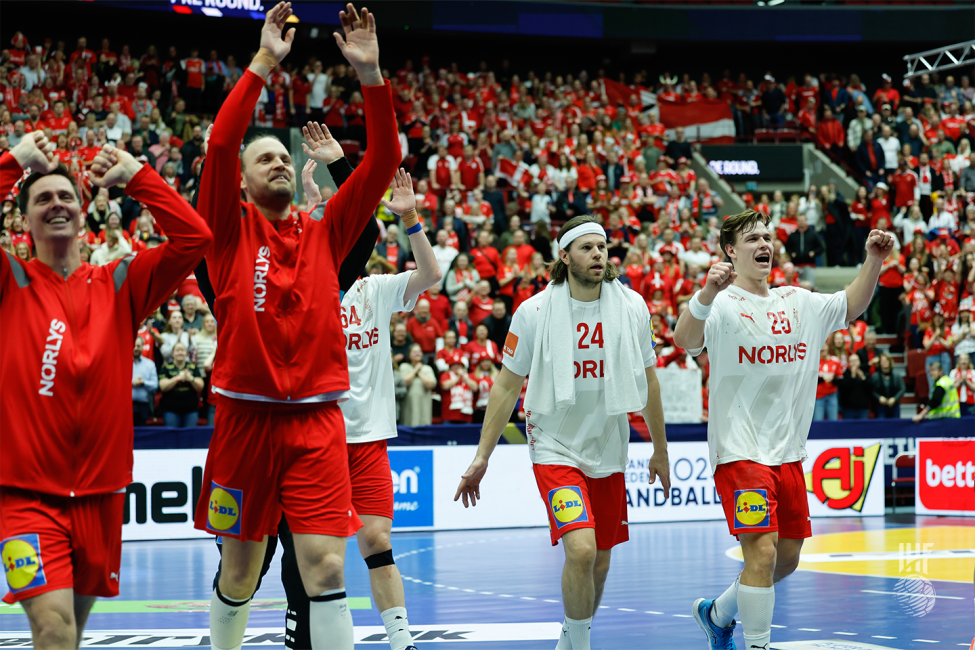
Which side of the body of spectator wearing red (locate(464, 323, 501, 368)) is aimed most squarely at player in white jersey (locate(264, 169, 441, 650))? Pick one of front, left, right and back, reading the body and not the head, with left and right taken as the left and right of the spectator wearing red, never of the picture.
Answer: front

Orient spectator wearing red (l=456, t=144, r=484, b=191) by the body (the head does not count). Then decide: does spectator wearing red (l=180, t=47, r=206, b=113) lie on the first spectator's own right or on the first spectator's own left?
on the first spectator's own right

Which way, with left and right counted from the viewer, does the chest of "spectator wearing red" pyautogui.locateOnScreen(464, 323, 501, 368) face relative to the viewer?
facing the viewer

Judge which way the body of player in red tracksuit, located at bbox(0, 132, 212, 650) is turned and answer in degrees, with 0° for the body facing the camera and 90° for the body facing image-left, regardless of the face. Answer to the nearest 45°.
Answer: approximately 0°

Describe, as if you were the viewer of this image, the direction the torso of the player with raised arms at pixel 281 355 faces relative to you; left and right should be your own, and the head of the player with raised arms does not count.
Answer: facing the viewer

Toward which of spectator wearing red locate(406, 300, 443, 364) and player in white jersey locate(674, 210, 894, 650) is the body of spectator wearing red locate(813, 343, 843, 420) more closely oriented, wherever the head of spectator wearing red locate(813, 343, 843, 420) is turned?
the player in white jersey

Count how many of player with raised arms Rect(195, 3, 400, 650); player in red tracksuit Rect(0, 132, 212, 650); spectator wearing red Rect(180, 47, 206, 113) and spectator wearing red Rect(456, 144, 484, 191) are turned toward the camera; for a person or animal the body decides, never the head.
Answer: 4

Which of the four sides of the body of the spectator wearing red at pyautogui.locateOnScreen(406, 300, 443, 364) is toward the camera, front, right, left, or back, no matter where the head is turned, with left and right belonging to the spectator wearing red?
front
